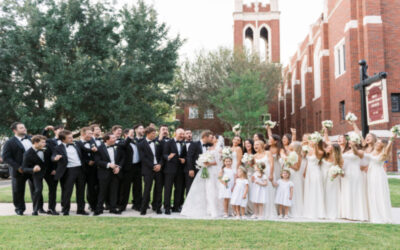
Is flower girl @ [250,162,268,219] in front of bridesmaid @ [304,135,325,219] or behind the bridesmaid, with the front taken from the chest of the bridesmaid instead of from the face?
in front

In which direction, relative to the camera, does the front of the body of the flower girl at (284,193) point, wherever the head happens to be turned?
toward the camera

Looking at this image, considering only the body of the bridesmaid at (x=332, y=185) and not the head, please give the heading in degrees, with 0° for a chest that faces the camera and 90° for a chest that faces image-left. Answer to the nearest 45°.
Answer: approximately 45°

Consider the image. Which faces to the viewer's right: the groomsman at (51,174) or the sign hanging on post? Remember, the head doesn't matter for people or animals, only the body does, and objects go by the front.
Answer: the groomsman

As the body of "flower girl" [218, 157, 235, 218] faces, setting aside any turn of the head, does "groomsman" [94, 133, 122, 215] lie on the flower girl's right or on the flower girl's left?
on the flower girl's right

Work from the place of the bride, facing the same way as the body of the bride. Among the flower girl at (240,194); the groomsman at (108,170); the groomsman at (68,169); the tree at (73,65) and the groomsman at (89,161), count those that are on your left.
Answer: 1

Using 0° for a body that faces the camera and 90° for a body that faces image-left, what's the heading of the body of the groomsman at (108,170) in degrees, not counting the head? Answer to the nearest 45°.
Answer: approximately 315°

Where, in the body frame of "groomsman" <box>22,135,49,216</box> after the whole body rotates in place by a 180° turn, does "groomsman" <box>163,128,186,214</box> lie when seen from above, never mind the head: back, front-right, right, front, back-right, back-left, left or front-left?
back-right

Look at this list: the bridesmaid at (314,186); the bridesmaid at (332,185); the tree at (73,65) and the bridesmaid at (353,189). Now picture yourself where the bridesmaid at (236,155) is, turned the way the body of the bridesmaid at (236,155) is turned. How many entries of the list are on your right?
1

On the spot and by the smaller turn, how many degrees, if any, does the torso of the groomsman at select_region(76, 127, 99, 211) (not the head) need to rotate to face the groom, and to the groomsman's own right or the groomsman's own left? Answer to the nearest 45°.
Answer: approximately 45° to the groomsman's own left

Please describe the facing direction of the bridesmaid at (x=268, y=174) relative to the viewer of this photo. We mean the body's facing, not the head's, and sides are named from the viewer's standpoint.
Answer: facing the viewer and to the left of the viewer

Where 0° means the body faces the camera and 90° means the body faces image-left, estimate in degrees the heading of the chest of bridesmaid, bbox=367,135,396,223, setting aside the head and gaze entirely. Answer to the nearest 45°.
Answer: approximately 45°

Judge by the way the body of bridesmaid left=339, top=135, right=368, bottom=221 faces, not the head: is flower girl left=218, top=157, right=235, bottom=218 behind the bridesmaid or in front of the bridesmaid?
in front
